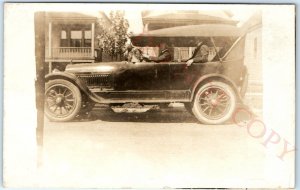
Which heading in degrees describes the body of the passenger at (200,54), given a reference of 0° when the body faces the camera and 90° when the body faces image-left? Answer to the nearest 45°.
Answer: approximately 90°

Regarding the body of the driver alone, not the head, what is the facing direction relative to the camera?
to the viewer's left
